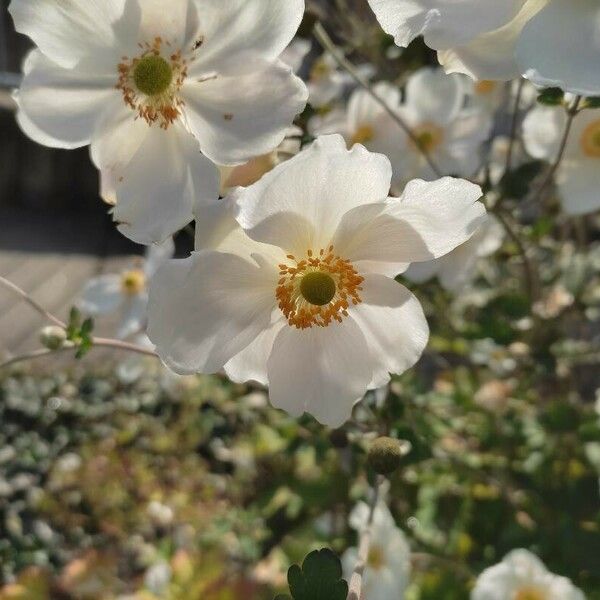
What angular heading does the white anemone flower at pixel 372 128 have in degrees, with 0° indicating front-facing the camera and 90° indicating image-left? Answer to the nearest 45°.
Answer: approximately 0°

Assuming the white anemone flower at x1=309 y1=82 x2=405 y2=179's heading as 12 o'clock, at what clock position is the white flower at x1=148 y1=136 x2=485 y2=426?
The white flower is roughly at 12 o'clock from the white anemone flower.
